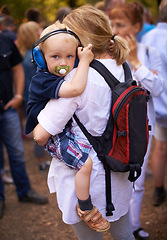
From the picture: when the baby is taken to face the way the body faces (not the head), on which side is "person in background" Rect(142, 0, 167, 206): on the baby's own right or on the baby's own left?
on the baby's own left

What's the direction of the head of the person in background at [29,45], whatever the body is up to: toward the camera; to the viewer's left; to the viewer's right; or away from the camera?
away from the camera

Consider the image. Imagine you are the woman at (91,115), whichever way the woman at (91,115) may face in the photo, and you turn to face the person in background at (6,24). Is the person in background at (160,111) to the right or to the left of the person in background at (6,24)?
right
